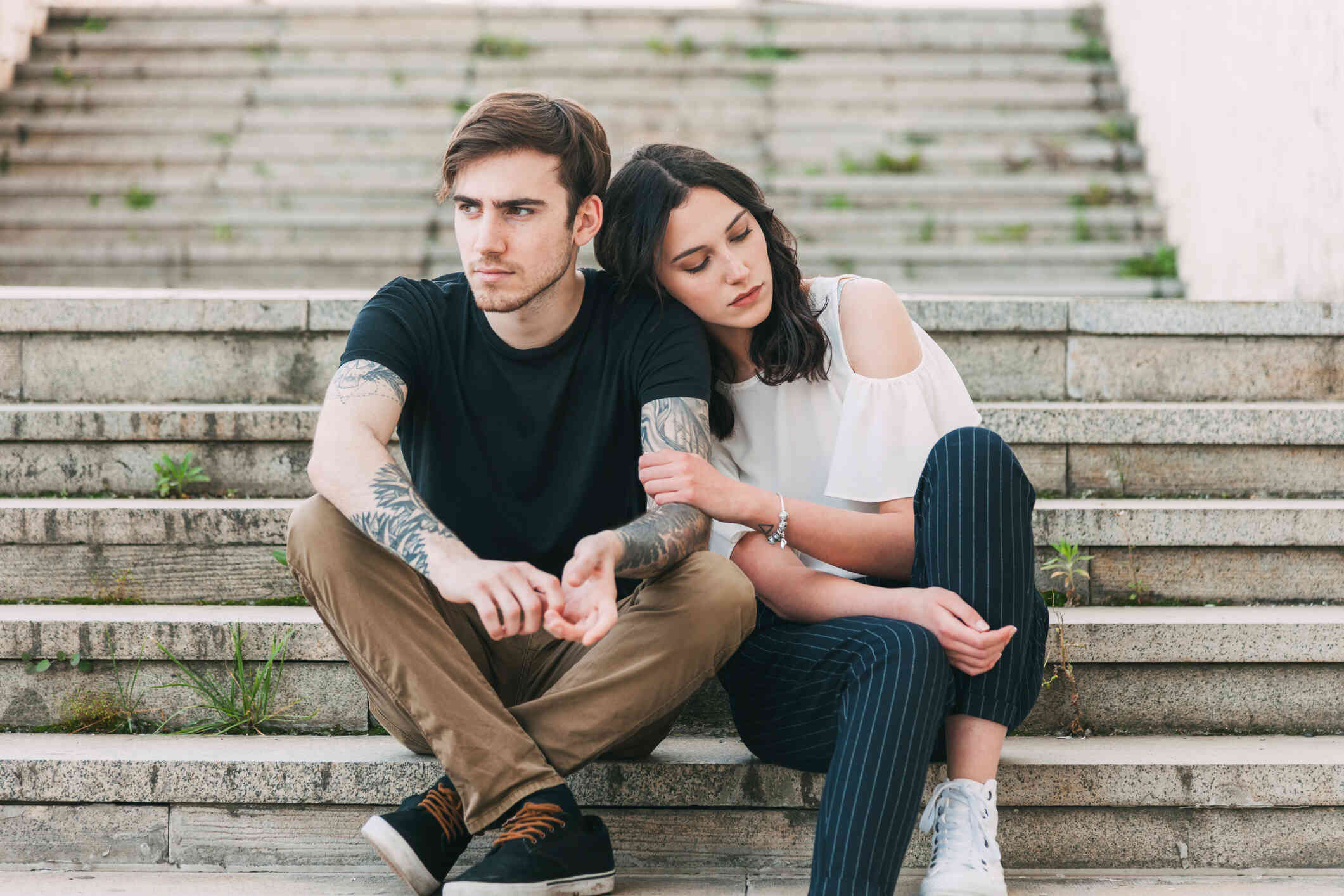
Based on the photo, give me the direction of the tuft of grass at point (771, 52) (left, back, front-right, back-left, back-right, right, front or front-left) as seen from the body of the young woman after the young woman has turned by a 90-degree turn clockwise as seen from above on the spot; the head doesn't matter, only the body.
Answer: right

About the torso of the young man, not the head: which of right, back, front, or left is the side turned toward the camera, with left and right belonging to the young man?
front

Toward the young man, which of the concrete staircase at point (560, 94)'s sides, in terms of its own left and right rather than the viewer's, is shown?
front

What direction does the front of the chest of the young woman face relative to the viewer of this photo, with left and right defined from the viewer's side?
facing the viewer

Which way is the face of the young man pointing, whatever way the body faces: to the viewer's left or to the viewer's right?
to the viewer's left

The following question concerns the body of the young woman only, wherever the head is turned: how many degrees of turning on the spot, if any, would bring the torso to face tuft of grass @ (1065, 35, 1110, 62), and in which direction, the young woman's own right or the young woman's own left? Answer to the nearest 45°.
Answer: approximately 180°

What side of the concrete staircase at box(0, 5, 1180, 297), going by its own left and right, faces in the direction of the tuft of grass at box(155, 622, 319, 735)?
front

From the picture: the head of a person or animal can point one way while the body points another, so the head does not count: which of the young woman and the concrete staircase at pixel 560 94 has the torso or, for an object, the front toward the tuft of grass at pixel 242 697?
the concrete staircase

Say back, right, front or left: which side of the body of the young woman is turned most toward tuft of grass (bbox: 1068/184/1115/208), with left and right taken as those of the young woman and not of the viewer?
back

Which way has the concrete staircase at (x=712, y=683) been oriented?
toward the camera

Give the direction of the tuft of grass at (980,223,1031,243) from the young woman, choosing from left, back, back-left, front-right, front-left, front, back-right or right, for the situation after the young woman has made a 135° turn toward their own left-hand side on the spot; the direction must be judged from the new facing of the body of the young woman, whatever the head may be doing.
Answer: front-left
